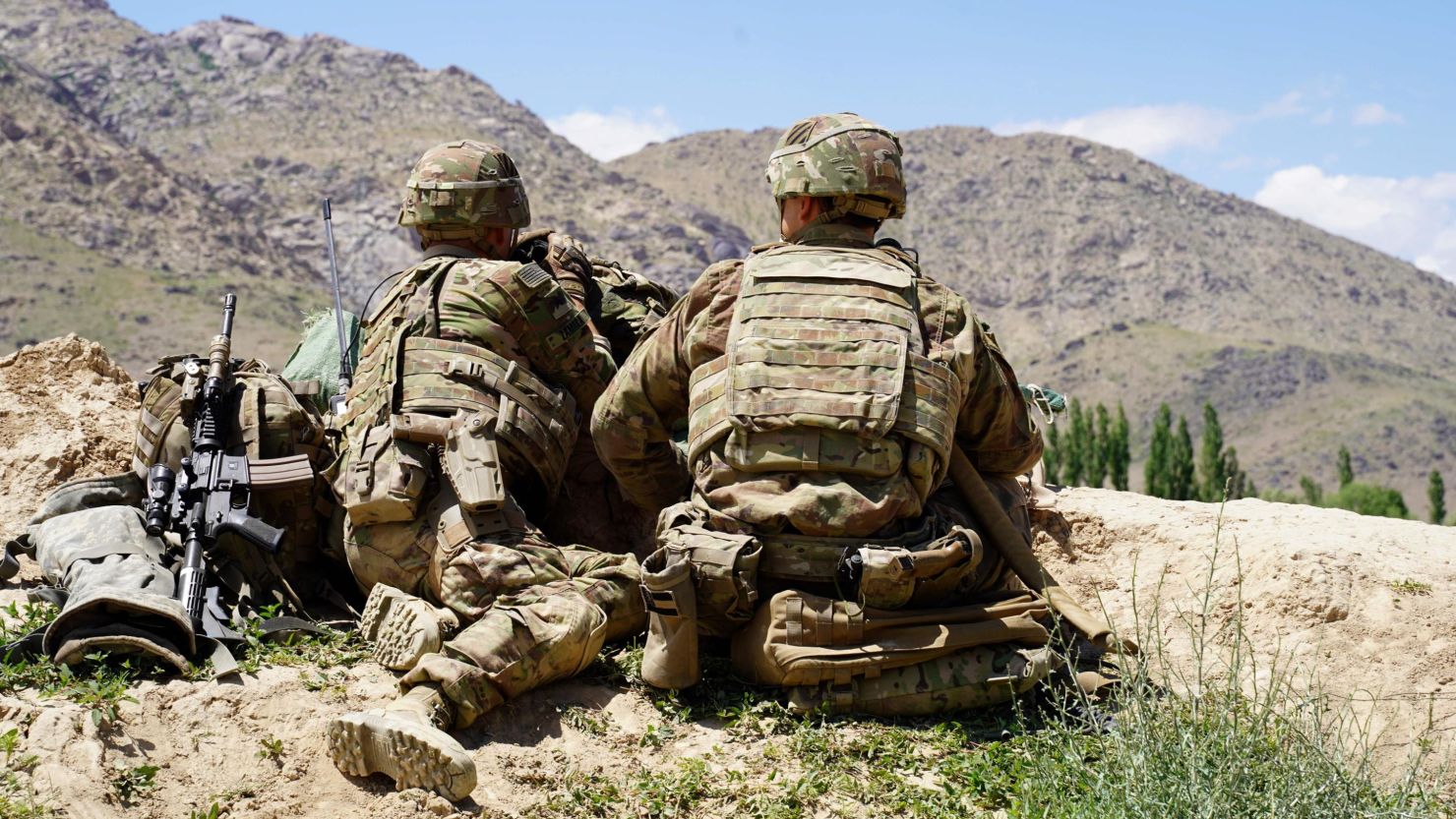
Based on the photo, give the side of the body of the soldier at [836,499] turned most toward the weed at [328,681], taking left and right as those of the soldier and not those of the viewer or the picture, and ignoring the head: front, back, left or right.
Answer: left

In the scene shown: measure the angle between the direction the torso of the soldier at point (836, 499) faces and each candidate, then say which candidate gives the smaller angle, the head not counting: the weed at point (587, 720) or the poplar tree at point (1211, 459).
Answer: the poplar tree

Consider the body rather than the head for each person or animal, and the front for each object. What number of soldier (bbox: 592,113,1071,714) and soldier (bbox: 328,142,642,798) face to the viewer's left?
0

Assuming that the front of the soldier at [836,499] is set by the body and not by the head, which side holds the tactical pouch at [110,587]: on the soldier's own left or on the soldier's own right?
on the soldier's own left

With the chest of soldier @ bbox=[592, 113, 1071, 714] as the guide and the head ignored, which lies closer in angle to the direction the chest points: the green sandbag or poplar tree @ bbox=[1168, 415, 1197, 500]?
the poplar tree

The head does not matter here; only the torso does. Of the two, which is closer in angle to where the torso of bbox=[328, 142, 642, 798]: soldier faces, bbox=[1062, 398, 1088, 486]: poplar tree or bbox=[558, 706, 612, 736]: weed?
the poplar tree

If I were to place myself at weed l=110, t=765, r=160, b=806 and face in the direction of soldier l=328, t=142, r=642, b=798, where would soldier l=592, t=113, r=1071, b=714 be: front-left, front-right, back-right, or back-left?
front-right

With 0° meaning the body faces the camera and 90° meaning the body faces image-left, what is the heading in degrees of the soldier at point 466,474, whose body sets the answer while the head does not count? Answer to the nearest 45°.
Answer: approximately 225°

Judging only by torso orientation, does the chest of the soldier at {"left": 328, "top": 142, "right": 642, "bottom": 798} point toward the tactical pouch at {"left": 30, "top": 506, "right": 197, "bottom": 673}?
no

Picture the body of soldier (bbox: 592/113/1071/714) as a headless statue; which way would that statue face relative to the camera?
away from the camera

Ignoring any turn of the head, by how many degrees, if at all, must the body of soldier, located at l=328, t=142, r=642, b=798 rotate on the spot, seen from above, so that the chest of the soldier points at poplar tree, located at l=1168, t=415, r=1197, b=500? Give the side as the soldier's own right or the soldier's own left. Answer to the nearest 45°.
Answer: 0° — they already face it

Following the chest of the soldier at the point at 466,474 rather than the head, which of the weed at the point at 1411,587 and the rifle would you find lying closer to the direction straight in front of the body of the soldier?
the weed

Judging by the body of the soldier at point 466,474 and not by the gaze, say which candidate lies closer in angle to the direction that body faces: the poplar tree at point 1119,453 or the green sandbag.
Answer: the poplar tree

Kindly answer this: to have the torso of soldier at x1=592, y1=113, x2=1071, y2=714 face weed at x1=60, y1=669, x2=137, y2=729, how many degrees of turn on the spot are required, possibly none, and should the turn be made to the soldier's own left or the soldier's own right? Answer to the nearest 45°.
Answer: approximately 90° to the soldier's own left

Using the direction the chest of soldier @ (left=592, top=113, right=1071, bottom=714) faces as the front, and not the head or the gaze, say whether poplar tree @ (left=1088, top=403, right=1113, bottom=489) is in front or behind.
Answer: in front

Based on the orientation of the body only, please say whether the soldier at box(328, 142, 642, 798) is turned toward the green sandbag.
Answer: no

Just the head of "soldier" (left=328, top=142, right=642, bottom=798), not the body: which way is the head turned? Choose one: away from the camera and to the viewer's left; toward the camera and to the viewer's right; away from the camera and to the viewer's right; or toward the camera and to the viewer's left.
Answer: away from the camera and to the viewer's right

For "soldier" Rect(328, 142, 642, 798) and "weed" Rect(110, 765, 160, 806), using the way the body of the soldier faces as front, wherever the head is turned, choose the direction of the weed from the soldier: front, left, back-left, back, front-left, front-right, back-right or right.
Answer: back
